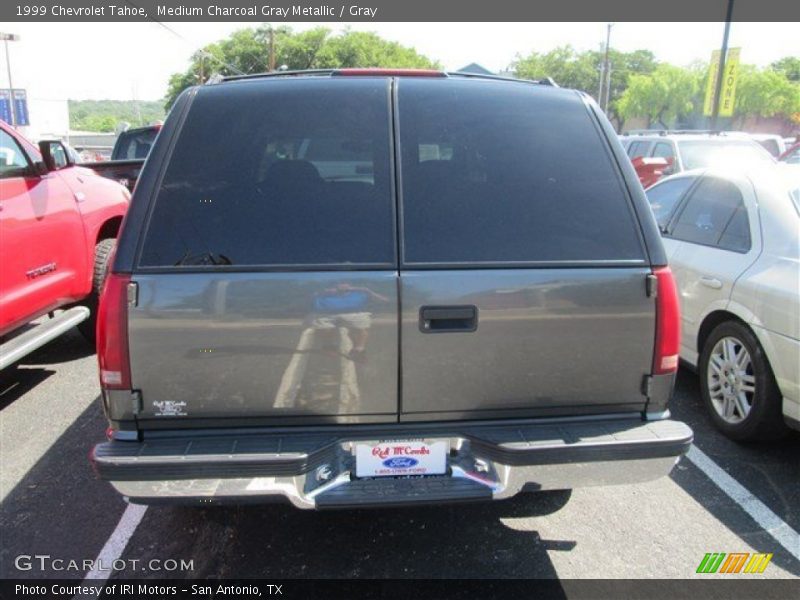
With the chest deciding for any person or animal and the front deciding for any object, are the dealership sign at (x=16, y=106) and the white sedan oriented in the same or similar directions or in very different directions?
very different directions

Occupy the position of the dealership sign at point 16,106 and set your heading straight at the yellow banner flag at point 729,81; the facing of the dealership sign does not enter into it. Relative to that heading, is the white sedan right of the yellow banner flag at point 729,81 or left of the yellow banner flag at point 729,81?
right

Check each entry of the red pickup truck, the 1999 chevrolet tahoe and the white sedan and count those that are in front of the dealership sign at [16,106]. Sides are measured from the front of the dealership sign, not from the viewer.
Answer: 3

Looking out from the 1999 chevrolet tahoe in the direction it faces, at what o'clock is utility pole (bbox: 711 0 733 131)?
The utility pole is roughly at 1 o'clock from the 1999 chevrolet tahoe.

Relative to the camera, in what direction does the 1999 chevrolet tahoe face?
facing away from the viewer

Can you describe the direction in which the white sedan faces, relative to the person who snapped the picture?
facing away from the viewer and to the left of the viewer

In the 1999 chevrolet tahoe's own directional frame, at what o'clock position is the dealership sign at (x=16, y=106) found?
The dealership sign is roughly at 11 o'clock from the 1999 chevrolet tahoe.

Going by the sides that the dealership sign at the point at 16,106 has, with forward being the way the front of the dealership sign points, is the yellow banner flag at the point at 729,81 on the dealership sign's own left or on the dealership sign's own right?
on the dealership sign's own left

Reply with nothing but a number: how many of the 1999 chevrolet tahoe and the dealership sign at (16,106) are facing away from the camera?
1
